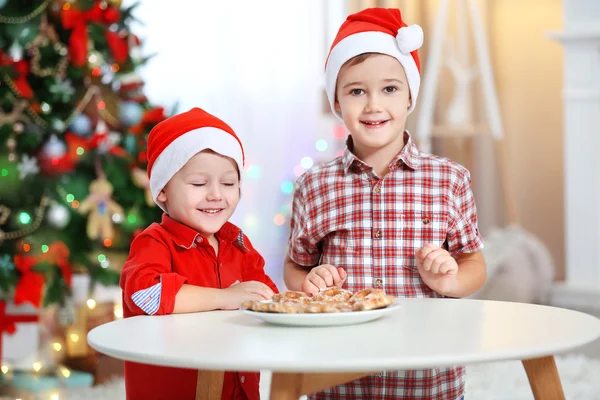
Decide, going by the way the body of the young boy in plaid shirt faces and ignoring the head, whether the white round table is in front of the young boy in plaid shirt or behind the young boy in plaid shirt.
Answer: in front

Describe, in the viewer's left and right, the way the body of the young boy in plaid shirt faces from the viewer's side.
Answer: facing the viewer

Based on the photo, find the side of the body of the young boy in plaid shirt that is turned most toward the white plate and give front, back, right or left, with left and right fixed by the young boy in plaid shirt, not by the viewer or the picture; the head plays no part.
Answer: front

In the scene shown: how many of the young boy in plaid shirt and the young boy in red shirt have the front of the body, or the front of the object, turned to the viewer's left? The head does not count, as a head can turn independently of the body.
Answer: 0

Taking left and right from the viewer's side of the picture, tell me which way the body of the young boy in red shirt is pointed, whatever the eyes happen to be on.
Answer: facing the viewer and to the right of the viewer
